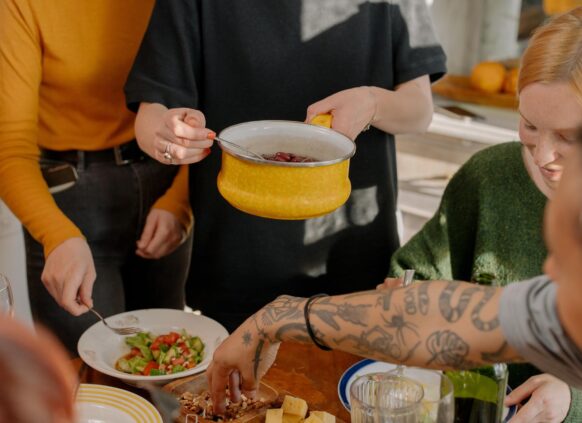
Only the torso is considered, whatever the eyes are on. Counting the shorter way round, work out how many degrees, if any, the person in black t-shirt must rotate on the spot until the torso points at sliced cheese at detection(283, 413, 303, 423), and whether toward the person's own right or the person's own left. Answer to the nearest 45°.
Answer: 0° — they already face it

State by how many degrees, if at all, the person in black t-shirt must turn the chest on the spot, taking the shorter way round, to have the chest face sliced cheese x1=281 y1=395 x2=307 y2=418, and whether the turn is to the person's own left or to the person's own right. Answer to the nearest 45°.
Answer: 0° — they already face it

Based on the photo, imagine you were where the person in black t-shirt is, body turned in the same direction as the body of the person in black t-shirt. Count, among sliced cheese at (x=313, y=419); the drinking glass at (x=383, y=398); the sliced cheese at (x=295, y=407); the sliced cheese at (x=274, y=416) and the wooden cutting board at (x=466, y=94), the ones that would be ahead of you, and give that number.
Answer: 4

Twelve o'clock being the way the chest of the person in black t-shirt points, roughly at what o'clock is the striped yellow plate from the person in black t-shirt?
The striped yellow plate is roughly at 1 o'clock from the person in black t-shirt.

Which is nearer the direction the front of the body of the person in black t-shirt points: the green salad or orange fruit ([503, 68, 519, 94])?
the green salad

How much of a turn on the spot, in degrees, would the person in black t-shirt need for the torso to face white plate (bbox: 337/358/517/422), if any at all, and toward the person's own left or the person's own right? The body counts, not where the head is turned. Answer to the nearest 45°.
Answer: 0° — they already face it

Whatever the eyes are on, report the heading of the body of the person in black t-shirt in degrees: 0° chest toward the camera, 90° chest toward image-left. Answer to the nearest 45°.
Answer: approximately 0°

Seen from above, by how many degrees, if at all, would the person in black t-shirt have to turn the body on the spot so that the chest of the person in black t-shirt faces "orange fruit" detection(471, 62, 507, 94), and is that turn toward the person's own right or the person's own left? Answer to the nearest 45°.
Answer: approximately 135° to the person's own left

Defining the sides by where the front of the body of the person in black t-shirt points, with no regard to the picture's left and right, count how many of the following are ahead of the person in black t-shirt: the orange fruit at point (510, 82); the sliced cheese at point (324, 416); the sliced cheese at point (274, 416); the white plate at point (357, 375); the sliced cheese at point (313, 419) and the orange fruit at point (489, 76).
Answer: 4

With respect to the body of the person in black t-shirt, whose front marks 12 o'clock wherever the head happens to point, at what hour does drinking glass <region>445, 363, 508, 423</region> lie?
The drinking glass is roughly at 11 o'clock from the person in black t-shirt.

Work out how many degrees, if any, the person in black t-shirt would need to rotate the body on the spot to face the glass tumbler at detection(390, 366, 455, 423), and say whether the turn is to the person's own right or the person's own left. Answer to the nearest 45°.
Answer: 0° — they already face it
